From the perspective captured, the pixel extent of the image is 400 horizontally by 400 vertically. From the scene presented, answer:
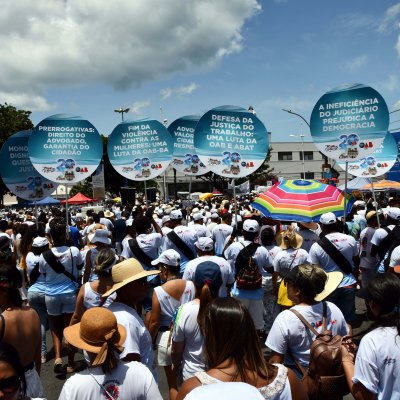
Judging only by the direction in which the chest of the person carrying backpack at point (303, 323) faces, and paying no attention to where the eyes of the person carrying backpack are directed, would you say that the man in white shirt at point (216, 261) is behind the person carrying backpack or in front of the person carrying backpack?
in front

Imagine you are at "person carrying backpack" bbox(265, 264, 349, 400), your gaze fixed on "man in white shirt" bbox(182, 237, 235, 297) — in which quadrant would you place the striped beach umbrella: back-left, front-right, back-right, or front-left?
front-right

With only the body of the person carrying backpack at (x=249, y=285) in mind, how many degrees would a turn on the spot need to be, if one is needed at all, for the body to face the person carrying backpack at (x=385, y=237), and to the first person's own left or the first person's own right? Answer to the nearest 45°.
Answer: approximately 45° to the first person's own right

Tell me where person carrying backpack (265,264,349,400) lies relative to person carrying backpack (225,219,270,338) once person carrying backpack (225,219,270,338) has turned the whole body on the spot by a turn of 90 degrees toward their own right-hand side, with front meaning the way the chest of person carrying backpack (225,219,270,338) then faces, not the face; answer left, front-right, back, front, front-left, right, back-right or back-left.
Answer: right

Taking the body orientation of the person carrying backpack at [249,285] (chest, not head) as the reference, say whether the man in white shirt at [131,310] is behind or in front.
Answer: behind

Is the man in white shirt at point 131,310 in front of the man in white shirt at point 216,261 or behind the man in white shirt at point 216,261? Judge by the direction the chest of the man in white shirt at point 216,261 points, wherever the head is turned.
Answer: behind

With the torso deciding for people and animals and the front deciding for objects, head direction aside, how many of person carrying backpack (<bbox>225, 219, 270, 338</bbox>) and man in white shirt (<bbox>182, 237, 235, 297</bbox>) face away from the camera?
2

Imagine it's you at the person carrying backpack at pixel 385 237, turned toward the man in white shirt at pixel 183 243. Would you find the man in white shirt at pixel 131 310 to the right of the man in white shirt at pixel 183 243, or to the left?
left

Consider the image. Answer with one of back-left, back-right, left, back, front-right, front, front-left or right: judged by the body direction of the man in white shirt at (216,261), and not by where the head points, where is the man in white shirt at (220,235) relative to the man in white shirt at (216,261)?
front

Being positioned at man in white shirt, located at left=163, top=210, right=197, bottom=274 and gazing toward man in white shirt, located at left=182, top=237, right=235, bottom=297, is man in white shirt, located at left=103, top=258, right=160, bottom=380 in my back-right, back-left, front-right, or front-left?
front-right

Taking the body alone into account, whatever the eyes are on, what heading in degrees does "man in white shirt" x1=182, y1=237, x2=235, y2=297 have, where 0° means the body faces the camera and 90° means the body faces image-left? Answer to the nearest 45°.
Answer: approximately 180°

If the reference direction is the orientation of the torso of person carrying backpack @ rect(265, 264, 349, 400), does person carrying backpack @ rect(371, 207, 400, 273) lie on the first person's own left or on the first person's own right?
on the first person's own right

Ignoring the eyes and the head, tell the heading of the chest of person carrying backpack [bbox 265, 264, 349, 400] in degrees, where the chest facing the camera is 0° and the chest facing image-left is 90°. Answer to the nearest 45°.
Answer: approximately 135°

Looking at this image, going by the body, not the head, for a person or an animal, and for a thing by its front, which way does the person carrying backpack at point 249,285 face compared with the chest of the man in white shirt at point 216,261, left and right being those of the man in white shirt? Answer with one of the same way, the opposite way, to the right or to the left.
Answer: the same way

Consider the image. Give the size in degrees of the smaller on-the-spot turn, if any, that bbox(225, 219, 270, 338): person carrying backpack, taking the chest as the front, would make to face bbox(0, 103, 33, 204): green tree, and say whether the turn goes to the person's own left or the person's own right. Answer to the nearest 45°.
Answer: approximately 45° to the person's own left

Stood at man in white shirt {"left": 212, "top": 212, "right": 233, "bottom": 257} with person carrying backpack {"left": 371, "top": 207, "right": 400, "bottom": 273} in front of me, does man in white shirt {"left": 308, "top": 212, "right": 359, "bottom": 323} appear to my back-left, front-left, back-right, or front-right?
front-right

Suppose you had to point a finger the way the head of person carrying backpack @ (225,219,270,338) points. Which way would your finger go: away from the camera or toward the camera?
away from the camera

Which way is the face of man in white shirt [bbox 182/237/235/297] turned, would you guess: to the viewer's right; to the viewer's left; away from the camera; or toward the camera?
away from the camera

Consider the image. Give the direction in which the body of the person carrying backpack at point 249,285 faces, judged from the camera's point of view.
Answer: away from the camera
